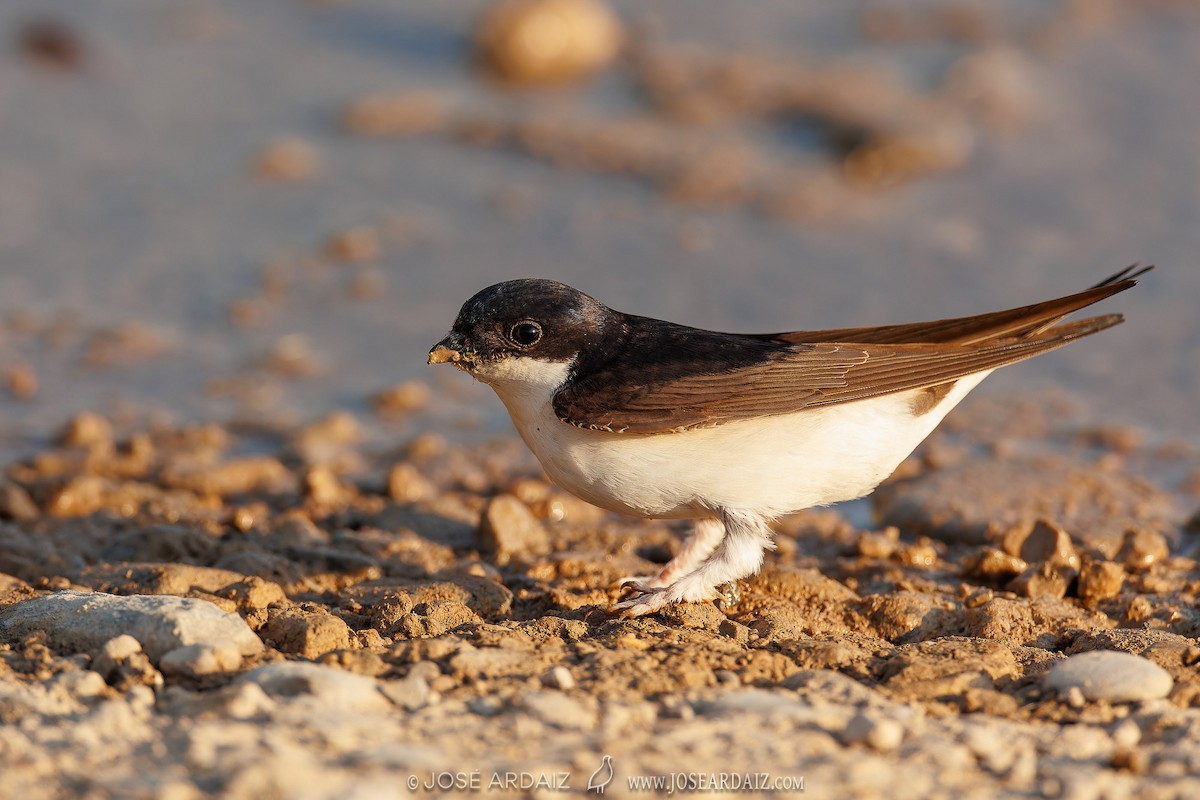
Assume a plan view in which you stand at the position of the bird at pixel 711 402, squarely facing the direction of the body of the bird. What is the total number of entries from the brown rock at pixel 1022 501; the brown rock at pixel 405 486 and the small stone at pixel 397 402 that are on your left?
0

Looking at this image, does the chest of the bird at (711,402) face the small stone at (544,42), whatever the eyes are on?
no

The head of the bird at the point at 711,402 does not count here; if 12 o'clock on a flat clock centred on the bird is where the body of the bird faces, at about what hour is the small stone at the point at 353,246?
The small stone is roughly at 2 o'clock from the bird.

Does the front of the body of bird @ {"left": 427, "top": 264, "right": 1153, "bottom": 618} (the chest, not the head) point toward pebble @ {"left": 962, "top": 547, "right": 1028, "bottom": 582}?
no

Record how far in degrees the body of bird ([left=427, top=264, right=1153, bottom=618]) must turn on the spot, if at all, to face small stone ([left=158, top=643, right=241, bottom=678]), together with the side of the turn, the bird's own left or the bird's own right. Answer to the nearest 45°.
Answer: approximately 45° to the bird's own left

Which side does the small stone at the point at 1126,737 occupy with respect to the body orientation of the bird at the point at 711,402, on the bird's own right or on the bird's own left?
on the bird's own left

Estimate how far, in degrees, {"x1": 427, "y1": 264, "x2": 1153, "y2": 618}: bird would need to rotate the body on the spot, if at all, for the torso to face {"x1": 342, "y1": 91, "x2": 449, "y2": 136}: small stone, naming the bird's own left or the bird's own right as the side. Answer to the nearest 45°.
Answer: approximately 45° to the bird's own right

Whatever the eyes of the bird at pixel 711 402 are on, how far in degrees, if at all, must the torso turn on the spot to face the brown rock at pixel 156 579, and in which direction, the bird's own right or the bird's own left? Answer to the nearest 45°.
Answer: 0° — it already faces it

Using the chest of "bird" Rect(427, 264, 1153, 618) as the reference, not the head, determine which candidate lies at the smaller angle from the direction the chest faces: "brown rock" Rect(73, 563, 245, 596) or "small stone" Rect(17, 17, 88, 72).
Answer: the brown rock

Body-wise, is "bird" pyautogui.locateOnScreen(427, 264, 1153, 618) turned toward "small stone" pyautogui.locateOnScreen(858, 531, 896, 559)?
no

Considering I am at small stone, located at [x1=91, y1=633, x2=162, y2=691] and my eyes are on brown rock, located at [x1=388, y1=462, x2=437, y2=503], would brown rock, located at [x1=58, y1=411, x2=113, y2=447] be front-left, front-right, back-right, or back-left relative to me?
front-left

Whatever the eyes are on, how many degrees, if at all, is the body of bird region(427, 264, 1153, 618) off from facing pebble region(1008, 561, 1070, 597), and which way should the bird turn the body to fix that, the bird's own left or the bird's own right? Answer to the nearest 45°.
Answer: approximately 180°

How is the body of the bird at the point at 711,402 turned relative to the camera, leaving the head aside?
to the viewer's left

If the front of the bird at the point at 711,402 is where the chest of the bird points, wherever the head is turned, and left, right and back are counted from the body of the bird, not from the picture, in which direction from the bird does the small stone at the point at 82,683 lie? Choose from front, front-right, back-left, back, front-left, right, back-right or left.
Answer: front-left

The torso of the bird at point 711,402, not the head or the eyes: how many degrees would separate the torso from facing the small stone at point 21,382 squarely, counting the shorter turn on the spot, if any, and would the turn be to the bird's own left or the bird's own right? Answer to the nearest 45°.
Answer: approximately 45° to the bird's own right

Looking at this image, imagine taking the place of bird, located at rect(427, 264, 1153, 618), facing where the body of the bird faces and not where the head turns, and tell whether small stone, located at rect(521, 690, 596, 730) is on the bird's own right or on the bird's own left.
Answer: on the bird's own left

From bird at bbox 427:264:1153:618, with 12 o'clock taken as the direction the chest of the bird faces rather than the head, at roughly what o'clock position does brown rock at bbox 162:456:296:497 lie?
The brown rock is roughly at 1 o'clock from the bird.

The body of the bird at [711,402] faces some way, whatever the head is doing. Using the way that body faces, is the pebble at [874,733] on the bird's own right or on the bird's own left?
on the bird's own left

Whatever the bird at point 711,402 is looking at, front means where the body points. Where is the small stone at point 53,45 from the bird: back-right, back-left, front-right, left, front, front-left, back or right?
front-right
